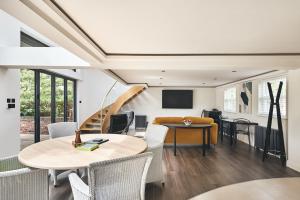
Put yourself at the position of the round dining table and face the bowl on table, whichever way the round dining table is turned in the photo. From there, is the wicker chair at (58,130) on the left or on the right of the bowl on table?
left

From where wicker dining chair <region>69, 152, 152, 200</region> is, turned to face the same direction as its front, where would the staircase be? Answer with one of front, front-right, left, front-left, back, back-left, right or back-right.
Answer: front-right

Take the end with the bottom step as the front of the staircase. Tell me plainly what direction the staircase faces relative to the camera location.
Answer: facing the viewer and to the left of the viewer

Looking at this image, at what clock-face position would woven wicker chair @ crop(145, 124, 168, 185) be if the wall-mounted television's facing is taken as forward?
The woven wicker chair is roughly at 12 o'clock from the wall-mounted television.

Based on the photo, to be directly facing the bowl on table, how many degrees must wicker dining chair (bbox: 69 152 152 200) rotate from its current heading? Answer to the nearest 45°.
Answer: approximately 90° to its right

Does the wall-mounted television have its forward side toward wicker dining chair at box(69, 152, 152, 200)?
yes

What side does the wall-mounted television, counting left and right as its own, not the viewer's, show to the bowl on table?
front

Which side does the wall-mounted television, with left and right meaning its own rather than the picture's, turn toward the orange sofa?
front

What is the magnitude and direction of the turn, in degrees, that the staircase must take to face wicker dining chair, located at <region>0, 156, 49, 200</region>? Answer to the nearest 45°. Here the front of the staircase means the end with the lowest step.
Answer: approximately 45° to its left

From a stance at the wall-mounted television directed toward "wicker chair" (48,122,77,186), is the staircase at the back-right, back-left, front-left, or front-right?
front-right

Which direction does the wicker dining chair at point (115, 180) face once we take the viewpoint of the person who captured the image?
facing away from the viewer and to the left of the viewer

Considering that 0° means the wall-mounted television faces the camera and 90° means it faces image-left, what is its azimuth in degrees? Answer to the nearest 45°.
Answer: approximately 0°

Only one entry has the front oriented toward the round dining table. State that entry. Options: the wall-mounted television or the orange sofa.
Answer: the wall-mounted television
